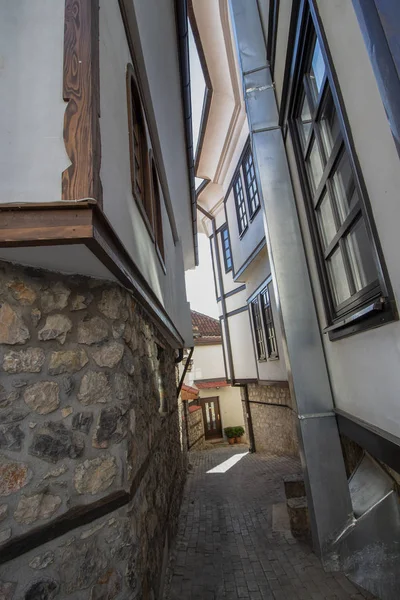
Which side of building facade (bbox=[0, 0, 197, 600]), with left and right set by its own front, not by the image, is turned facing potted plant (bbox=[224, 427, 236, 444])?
left

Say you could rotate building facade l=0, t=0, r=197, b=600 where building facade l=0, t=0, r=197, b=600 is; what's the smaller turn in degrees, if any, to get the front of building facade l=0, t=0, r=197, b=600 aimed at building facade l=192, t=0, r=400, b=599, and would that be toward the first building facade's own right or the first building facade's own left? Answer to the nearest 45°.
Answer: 0° — it already faces it

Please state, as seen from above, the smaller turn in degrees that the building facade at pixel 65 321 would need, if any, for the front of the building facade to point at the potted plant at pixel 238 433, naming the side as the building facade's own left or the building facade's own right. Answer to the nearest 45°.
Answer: approximately 45° to the building facade's own left

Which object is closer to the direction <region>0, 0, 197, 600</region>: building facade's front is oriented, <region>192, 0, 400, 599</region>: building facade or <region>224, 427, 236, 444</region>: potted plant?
the building facade

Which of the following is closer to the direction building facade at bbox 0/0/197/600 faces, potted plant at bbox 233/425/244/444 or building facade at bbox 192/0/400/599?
the building facade

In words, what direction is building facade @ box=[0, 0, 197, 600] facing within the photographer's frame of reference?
facing to the right of the viewer
